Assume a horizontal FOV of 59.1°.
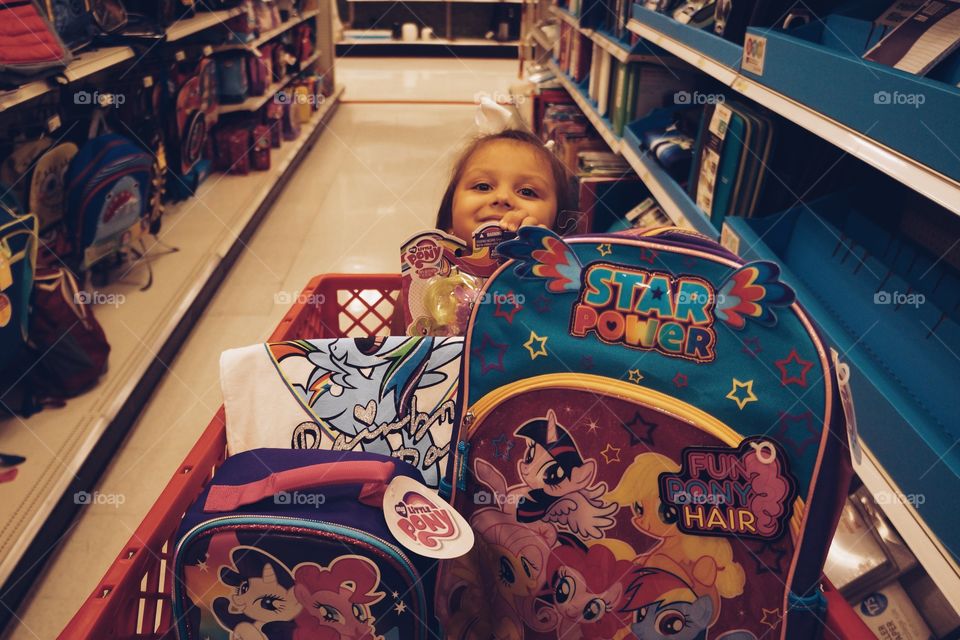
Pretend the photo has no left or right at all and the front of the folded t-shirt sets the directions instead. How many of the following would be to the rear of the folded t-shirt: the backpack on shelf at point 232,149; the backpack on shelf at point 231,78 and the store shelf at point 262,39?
3

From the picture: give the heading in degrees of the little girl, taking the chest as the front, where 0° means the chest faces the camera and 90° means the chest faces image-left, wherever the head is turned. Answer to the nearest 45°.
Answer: approximately 0°

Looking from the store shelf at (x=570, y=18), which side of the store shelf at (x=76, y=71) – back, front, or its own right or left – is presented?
left

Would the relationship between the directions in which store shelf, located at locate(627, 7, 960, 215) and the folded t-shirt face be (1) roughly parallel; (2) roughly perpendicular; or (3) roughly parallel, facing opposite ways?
roughly perpendicular

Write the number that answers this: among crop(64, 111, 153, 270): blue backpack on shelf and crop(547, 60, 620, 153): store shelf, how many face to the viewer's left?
1

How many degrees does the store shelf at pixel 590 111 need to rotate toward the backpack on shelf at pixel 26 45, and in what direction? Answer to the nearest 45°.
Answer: approximately 45° to its left

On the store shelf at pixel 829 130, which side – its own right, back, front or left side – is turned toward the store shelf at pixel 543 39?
right

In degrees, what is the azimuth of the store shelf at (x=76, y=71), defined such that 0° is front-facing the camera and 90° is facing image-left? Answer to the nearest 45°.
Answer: approximately 315°

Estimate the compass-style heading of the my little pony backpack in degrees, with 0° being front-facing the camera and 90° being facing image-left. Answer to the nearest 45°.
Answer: approximately 0°

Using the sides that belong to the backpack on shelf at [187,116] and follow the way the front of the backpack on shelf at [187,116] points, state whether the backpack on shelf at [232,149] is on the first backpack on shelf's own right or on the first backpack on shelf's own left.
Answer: on the first backpack on shelf's own left

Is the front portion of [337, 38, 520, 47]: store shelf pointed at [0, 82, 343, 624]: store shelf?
yes

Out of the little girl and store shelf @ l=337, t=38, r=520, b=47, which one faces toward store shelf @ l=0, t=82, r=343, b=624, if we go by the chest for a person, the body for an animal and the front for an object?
store shelf @ l=337, t=38, r=520, b=47

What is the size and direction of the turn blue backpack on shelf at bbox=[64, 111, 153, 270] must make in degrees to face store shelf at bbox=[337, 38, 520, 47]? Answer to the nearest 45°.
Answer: approximately 90° to its left

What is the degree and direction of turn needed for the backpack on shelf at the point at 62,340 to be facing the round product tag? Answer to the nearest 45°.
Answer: approximately 45° to its right
